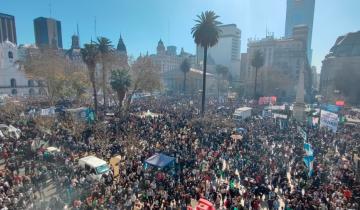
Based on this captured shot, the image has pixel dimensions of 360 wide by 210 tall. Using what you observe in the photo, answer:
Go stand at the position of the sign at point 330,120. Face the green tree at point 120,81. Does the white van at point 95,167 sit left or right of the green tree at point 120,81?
left

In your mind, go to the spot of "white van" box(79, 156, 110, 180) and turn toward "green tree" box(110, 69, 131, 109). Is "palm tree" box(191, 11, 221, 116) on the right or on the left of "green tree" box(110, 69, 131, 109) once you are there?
right

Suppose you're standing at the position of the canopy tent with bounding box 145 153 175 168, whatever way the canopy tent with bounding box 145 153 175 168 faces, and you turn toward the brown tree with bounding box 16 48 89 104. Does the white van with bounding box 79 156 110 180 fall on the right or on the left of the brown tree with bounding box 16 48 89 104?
left

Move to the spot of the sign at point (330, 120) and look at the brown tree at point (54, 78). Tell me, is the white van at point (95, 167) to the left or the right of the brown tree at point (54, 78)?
left

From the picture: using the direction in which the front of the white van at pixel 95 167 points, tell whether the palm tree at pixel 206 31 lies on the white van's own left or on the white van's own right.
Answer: on the white van's own left

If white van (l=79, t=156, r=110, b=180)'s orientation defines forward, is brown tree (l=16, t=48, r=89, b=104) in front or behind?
behind
